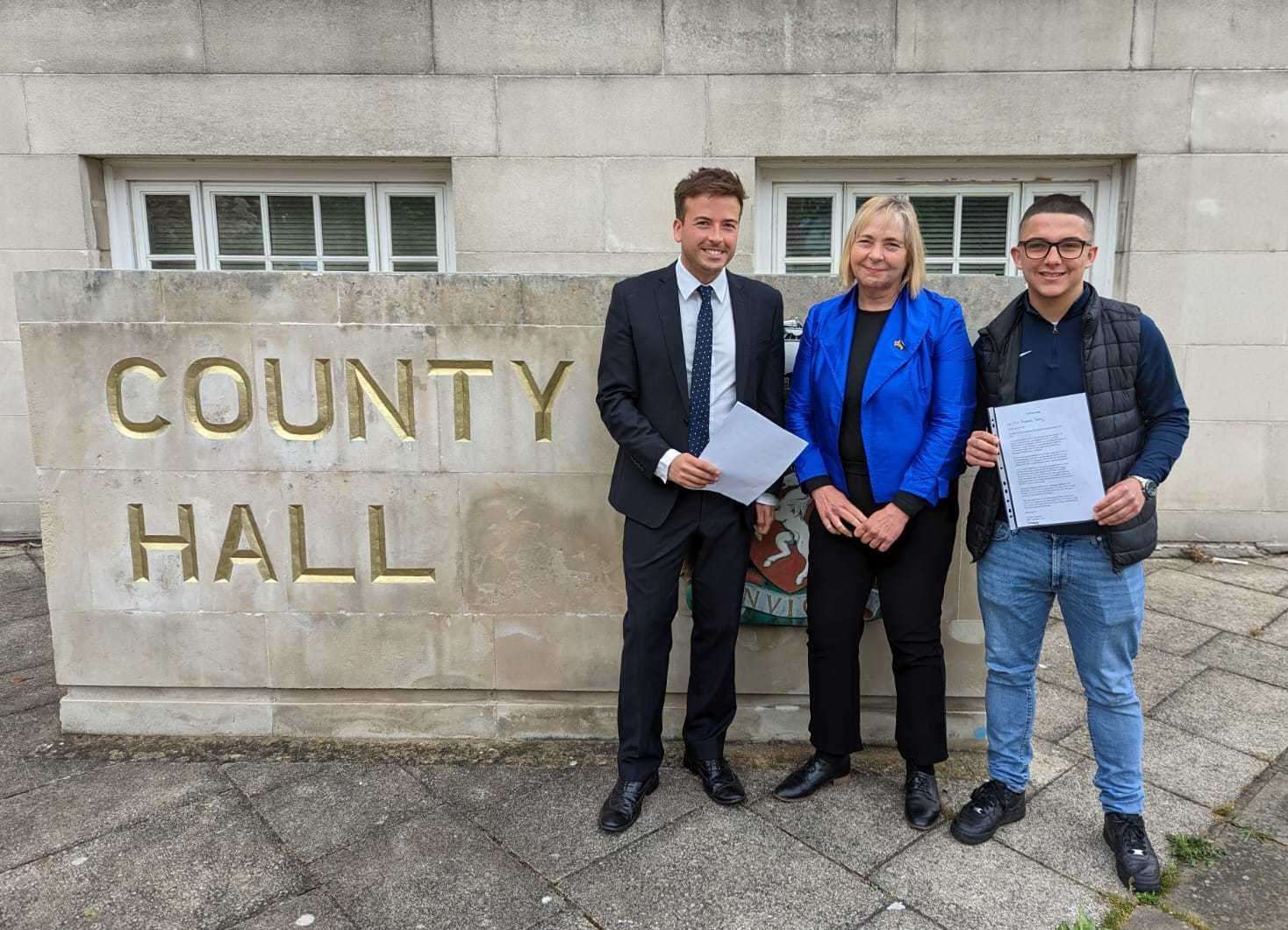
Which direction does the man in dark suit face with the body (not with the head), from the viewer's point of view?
toward the camera

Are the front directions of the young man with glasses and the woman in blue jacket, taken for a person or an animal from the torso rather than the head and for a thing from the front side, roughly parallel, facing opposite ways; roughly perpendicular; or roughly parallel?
roughly parallel

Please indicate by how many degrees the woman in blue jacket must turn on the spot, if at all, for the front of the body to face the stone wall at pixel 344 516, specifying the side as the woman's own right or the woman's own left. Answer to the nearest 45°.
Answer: approximately 90° to the woman's own right

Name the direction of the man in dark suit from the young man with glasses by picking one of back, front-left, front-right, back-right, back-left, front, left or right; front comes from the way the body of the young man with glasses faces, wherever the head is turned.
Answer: right

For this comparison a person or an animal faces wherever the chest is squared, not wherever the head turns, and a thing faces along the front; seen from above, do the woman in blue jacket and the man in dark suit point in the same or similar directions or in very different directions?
same or similar directions

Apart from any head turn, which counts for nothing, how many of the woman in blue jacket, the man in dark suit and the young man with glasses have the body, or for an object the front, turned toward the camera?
3

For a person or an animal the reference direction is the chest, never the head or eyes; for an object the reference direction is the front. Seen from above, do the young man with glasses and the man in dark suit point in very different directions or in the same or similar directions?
same or similar directions

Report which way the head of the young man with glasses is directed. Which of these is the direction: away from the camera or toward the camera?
toward the camera

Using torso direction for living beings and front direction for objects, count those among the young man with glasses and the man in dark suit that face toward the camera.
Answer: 2

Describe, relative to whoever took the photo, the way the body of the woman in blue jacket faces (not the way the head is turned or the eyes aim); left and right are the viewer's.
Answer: facing the viewer

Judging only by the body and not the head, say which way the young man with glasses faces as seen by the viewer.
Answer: toward the camera

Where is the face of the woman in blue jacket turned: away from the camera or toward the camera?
toward the camera

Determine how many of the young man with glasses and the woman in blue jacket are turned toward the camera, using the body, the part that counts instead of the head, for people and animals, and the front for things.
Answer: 2

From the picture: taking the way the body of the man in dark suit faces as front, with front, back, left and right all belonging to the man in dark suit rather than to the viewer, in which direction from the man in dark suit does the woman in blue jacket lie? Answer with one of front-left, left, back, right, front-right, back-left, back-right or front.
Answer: left
